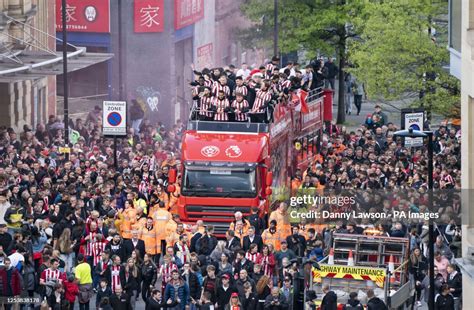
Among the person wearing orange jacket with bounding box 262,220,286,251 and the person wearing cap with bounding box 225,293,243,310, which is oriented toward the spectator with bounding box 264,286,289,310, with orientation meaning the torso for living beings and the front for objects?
the person wearing orange jacket with bounding box 262,220,286,251

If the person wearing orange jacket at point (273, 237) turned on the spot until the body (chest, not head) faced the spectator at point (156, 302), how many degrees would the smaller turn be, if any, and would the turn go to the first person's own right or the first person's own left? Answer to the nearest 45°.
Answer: approximately 45° to the first person's own right

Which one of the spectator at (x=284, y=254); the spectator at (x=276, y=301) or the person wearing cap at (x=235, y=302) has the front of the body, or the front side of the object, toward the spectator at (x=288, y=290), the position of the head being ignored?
the spectator at (x=284, y=254)

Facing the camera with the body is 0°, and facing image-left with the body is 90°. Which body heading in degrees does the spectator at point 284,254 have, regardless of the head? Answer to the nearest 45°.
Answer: approximately 0°

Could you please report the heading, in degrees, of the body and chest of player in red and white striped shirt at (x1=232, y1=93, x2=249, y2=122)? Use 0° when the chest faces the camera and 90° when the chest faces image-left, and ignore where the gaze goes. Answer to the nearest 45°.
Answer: approximately 0°

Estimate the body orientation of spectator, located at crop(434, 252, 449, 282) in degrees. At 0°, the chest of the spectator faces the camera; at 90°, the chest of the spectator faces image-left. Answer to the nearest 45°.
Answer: approximately 45°
